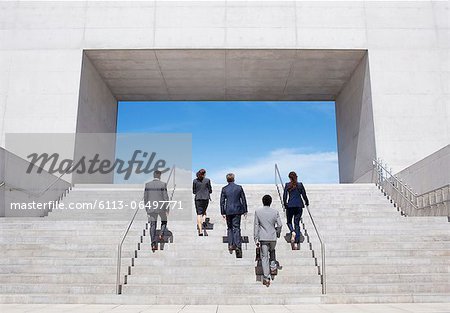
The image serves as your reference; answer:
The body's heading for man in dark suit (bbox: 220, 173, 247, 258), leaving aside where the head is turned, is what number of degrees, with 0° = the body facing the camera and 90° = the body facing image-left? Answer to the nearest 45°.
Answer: approximately 180°

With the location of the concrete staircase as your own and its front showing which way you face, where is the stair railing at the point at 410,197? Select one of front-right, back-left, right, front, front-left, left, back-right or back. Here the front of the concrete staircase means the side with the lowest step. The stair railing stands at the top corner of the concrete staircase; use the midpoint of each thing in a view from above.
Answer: back-left

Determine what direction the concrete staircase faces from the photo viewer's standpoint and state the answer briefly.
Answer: facing the viewer

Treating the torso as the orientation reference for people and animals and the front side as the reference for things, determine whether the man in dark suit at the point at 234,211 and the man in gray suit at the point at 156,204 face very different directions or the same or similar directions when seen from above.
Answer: same or similar directions

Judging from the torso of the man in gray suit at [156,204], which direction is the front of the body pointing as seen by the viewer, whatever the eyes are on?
away from the camera

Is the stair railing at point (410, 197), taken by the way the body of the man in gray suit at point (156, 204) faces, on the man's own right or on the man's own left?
on the man's own right

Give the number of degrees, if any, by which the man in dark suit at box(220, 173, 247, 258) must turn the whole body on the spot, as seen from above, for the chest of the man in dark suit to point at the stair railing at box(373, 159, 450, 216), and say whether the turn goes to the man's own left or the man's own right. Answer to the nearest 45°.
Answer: approximately 45° to the man's own right

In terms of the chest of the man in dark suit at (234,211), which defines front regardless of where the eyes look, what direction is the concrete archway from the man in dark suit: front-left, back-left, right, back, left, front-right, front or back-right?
front

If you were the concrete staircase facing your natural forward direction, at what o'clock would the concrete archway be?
The concrete archway is roughly at 6 o'clock from the concrete staircase.

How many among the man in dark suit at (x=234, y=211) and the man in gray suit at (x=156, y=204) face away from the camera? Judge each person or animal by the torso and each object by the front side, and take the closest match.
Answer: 2

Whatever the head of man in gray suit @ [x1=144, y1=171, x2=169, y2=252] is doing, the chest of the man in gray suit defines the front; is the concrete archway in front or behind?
in front
